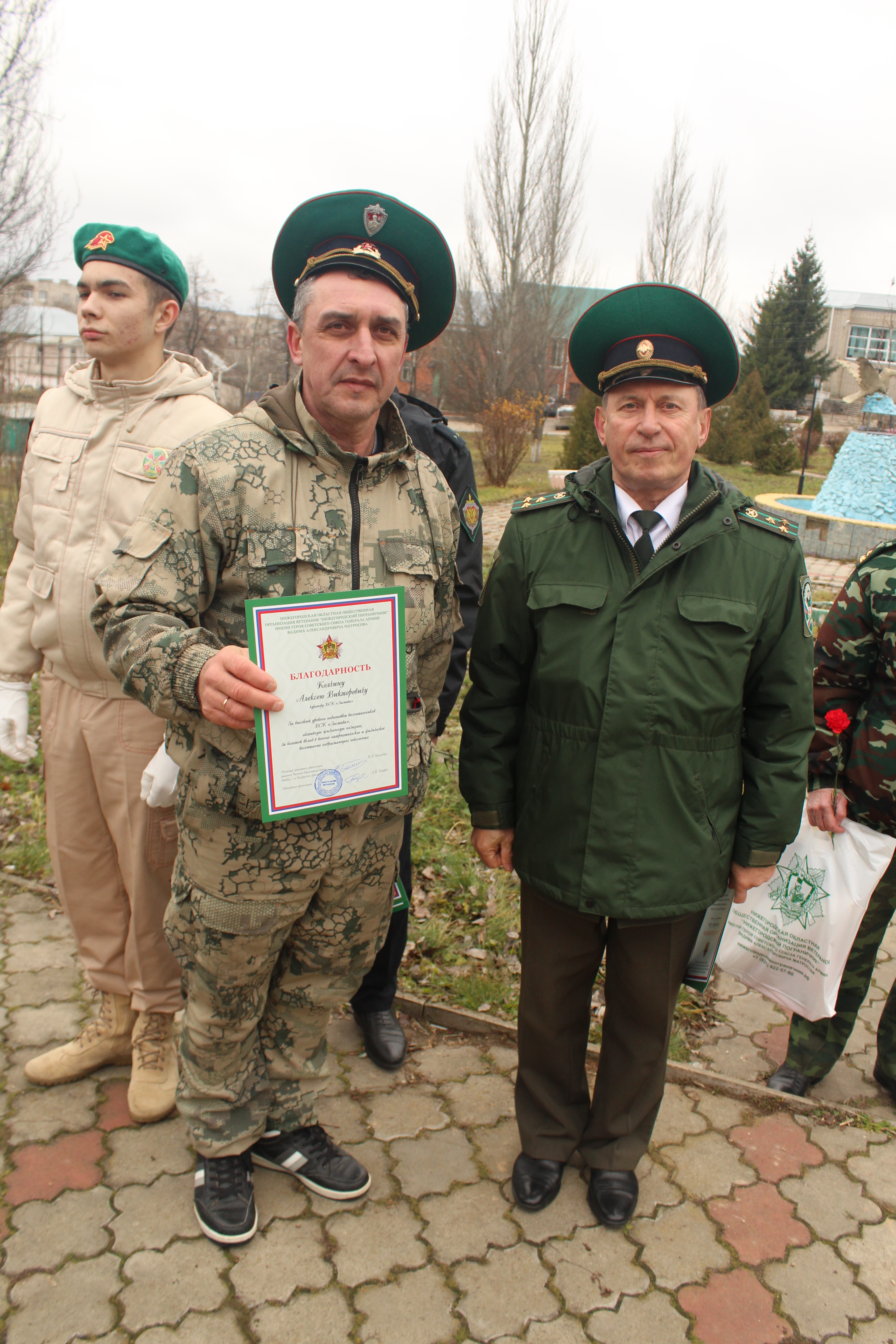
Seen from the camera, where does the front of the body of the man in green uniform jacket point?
toward the camera

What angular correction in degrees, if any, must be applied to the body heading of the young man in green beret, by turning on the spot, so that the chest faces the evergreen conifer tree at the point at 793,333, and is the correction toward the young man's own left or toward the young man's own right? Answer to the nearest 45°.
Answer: approximately 180°

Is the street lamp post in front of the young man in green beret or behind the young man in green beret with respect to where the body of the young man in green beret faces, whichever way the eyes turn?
behind

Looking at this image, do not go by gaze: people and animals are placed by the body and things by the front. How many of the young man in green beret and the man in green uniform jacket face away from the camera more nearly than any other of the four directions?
0

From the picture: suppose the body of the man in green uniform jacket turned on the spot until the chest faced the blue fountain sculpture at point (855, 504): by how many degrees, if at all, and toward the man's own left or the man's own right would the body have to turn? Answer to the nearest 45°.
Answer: approximately 180°

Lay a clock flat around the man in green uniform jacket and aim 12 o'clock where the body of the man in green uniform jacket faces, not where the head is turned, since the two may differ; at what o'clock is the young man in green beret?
The young man in green beret is roughly at 3 o'clock from the man in green uniform jacket.

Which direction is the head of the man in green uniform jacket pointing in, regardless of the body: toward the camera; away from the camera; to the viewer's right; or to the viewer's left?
toward the camera

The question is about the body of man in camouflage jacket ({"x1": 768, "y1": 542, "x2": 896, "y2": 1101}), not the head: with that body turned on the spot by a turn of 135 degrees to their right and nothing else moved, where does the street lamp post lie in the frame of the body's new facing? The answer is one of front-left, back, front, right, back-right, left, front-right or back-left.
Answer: front

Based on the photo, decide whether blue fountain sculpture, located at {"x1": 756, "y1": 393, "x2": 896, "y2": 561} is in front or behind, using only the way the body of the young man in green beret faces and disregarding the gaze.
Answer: behind

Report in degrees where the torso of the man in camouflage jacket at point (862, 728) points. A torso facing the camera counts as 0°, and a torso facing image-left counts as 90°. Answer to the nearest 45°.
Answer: approximately 45°

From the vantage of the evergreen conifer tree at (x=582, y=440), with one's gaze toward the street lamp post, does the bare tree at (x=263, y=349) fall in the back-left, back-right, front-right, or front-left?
back-left

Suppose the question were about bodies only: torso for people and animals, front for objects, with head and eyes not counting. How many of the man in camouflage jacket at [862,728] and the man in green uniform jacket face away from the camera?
0

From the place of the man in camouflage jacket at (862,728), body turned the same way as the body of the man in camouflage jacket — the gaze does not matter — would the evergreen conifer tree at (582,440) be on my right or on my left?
on my right

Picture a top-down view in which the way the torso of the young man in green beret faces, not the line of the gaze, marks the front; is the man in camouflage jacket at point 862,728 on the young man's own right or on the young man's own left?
on the young man's own left

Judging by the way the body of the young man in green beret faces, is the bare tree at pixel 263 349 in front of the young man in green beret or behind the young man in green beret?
behind
